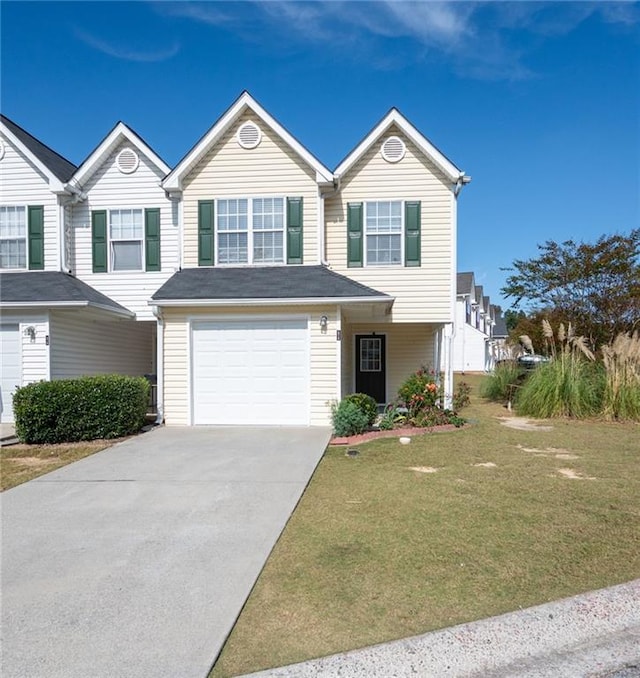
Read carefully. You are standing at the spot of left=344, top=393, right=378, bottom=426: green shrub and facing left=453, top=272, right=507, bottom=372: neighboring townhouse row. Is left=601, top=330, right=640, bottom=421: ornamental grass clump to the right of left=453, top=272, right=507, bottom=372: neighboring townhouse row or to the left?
right

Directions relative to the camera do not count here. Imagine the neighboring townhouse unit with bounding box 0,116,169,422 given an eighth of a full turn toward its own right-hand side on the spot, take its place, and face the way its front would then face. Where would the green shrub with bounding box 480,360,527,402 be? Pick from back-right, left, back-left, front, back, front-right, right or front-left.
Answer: back-left

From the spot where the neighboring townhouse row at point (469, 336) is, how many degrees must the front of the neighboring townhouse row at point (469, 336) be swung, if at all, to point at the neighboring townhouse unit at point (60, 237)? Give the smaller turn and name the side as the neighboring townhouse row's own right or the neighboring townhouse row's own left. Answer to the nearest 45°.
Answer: approximately 90° to the neighboring townhouse row's own right

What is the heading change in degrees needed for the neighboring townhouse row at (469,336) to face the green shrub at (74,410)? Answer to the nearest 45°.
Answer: approximately 90° to its right
